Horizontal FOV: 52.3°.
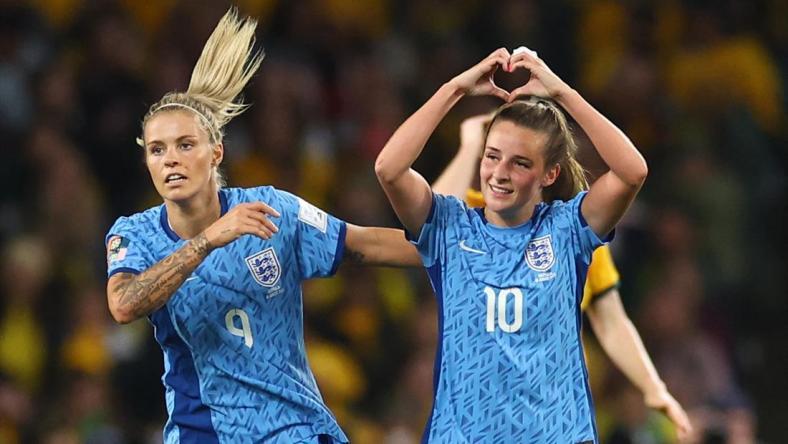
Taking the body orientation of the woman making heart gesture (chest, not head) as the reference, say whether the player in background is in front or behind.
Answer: behind

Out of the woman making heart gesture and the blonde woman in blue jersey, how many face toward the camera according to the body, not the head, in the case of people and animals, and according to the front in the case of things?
2

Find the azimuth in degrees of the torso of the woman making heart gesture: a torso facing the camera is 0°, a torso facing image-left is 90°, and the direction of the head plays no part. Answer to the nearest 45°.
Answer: approximately 0°

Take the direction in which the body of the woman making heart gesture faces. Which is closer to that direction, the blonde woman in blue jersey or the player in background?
the blonde woman in blue jersey

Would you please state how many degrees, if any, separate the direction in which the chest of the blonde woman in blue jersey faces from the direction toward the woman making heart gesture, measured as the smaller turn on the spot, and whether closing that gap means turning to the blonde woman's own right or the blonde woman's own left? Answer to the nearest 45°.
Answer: approximately 90° to the blonde woman's own left

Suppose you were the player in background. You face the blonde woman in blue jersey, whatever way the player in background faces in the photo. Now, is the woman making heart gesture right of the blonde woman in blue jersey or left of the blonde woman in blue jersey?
left

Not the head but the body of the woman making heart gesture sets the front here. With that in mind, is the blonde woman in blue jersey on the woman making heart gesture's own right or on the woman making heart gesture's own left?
on the woman making heart gesture's own right
